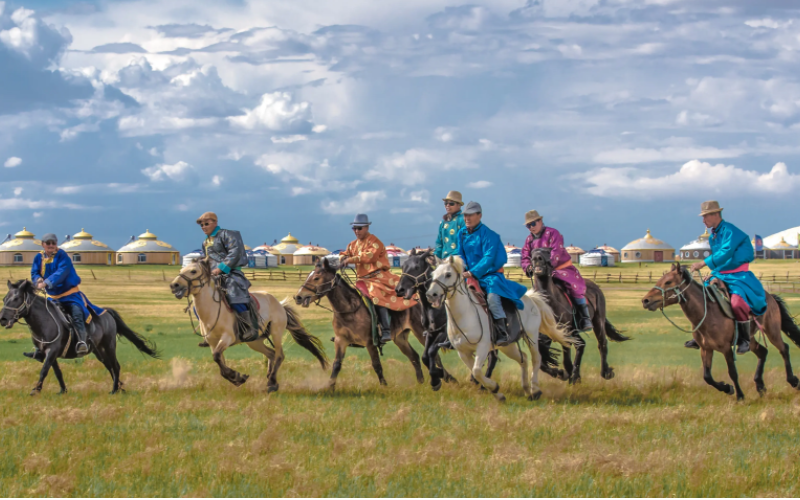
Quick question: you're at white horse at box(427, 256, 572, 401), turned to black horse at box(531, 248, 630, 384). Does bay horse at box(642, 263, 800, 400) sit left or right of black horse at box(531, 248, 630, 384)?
right

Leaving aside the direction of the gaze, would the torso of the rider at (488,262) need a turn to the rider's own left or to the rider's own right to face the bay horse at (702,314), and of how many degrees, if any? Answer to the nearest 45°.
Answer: approximately 135° to the rider's own left

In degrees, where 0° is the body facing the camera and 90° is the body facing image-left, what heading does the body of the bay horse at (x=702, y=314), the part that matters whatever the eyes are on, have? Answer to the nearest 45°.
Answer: approximately 45°

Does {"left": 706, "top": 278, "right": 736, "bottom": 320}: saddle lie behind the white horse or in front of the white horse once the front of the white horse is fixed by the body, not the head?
behind

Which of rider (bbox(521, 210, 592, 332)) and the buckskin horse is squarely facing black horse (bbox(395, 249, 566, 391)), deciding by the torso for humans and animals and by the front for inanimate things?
the rider

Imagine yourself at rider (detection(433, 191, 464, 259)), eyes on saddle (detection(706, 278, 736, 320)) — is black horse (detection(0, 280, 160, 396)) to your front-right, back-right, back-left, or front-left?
back-right
